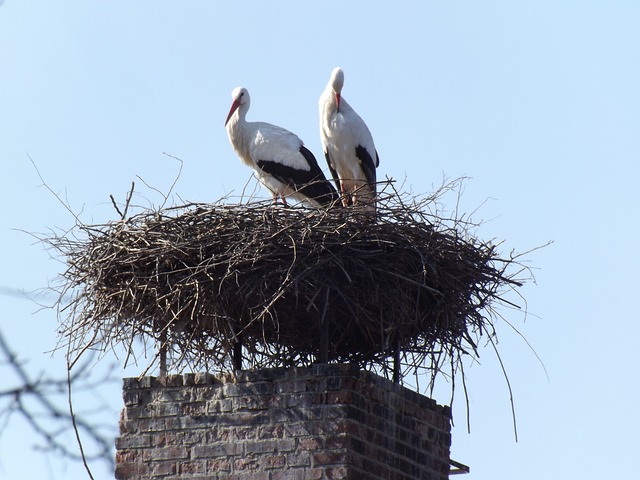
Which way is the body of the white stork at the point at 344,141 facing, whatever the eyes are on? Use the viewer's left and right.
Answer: facing the viewer and to the left of the viewer
